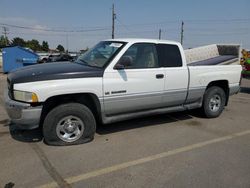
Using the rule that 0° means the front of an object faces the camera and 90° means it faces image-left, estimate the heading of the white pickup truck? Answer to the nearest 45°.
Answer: approximately 45°
